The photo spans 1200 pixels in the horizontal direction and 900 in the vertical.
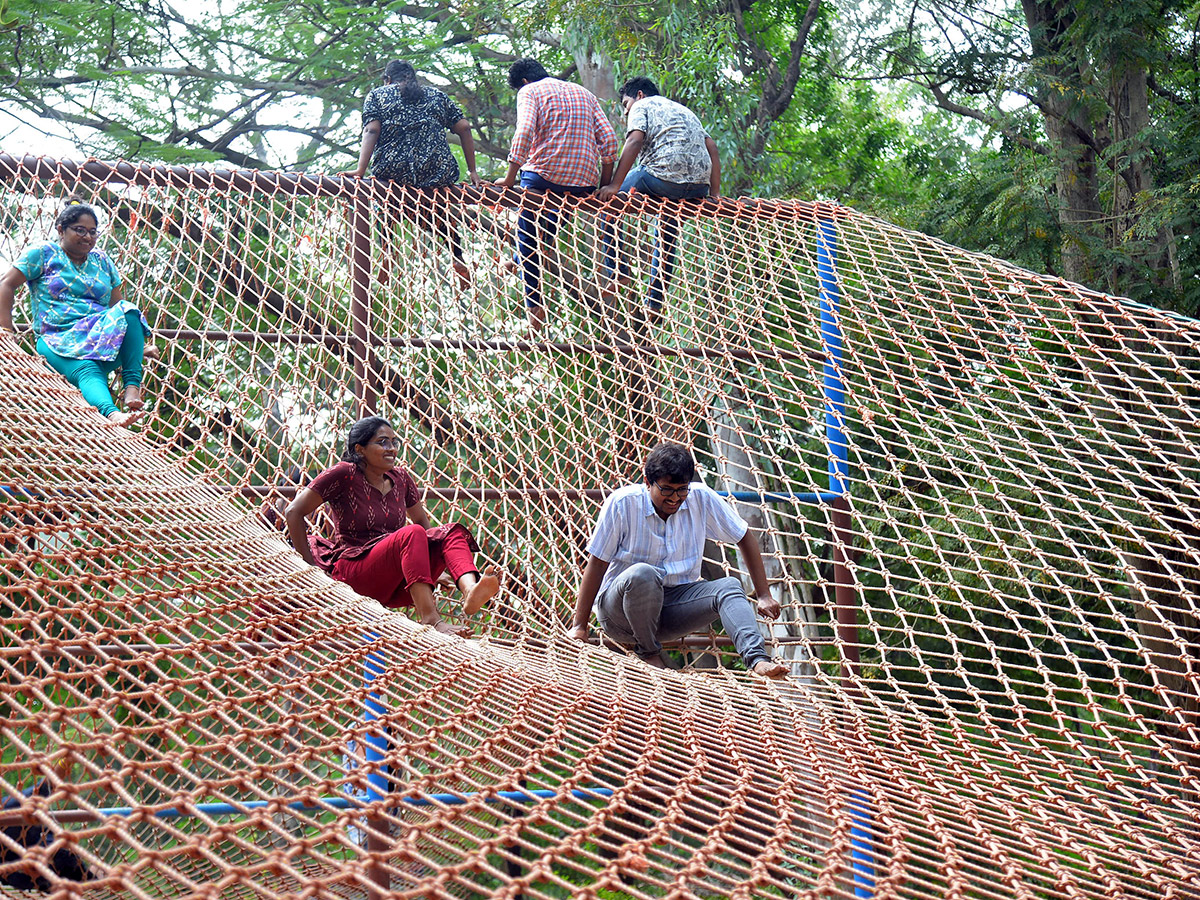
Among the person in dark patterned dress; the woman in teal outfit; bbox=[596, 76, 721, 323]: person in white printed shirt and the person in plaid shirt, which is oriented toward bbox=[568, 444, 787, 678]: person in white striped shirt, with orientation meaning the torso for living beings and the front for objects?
the woman in teal outfit

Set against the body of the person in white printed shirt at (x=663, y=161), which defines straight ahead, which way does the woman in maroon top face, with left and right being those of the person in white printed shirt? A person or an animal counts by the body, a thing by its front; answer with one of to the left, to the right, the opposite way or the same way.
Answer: the opposite way

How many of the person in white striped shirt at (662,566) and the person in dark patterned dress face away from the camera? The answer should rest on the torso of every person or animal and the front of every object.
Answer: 1

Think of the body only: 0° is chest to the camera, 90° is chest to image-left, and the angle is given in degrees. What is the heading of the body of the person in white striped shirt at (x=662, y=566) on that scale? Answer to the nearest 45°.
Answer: approximately 315°

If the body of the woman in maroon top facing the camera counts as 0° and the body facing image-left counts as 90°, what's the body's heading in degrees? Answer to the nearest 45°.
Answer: approximately 315°

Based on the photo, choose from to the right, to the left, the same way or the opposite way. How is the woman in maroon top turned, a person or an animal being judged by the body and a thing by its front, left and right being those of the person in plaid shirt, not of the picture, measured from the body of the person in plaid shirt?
the opposite way

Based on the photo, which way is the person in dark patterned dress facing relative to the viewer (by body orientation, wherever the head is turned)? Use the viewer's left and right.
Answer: facing away from the viewer

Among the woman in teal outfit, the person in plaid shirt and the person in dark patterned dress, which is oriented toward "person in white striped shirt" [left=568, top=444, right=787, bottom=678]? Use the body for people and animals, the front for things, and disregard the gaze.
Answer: the woman in teal outfit

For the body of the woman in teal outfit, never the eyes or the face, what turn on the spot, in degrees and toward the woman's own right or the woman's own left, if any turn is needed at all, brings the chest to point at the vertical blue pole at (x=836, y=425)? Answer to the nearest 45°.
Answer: approximately 45° to the woman's own left

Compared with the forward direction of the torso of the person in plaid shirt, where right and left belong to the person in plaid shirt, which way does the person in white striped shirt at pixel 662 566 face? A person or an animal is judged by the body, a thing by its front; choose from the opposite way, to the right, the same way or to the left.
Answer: the opposite way
